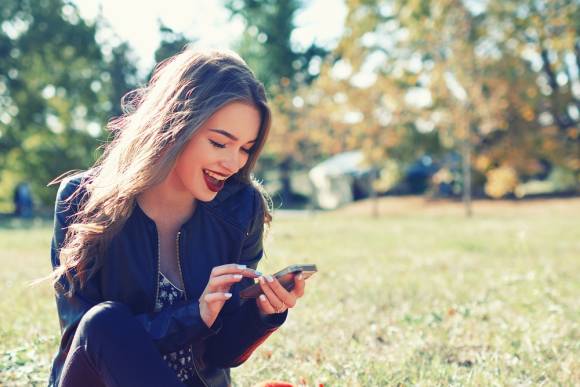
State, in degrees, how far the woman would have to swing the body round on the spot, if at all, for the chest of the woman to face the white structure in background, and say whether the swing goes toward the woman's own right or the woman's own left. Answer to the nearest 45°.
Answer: approximately 135° to the woman's own left

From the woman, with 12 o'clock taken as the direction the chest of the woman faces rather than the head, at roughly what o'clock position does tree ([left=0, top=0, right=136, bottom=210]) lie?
The tree is roughly at 7 o'clock from the woman.

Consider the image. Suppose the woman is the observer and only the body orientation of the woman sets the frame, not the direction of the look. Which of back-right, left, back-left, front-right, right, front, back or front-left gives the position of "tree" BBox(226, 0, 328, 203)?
back-left

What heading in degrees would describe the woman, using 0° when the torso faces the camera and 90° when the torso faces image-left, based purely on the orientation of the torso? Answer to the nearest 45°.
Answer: approximately 315°
